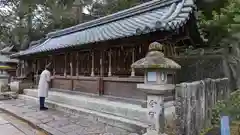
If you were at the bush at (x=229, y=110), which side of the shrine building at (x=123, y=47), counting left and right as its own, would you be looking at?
left

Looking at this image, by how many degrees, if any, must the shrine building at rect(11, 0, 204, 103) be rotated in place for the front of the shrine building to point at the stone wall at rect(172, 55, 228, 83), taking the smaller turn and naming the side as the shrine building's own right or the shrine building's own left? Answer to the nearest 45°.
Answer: approximately 135° to the shrine building's own left

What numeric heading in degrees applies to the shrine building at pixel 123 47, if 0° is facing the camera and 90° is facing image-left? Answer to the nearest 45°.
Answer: approximately 45°

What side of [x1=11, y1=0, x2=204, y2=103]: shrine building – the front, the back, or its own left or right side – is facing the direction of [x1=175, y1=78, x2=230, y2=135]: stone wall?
left

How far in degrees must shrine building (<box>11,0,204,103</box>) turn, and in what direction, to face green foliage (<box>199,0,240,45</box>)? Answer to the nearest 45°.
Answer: approximately 135° to its left
